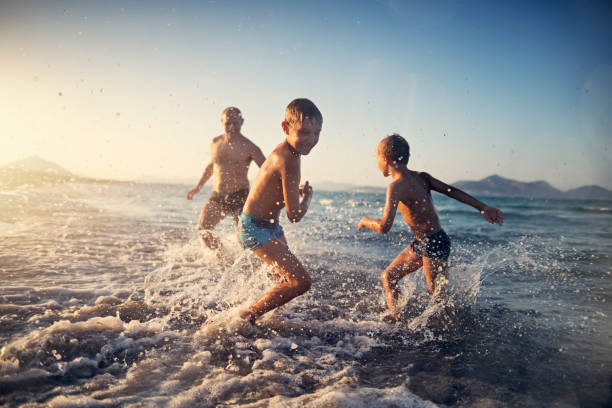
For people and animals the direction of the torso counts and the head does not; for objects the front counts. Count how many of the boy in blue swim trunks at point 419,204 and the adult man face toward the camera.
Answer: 1

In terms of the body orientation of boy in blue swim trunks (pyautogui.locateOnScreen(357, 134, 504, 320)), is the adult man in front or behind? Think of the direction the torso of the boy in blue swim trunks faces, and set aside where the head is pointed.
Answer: in front

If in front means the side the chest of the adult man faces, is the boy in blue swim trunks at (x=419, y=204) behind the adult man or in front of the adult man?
in front
